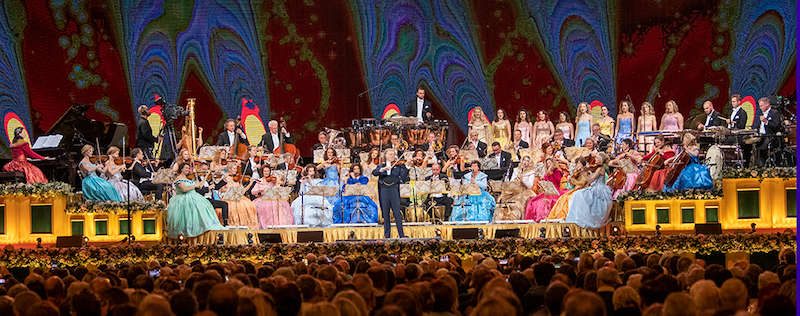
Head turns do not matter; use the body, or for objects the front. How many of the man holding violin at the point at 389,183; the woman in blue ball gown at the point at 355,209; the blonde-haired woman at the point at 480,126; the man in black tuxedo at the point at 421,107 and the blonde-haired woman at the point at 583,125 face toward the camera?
5

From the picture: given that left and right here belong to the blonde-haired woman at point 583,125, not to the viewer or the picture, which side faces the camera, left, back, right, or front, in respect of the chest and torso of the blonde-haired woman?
front

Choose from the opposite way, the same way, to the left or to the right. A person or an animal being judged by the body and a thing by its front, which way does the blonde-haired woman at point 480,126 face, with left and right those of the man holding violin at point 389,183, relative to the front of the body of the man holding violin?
the same way

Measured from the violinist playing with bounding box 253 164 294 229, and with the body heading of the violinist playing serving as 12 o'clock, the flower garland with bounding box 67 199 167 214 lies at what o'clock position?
The flower garland is roughly at 4 o'clock from the violinist playing.

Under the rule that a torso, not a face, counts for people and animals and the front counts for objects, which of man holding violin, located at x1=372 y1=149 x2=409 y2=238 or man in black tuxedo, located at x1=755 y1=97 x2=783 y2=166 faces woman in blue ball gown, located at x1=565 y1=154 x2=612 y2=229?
the man in black tuxedo

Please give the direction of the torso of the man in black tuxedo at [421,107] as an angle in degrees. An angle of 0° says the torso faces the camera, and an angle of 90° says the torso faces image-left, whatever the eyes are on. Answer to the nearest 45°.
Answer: approximately 0°

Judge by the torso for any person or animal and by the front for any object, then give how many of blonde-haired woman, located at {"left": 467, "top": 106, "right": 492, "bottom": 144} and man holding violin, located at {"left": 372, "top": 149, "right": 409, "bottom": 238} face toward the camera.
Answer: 2

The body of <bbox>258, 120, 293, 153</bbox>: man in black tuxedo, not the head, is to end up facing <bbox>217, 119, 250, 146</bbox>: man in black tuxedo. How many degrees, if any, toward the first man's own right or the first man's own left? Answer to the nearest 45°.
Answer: approximately 90° to the first man's own right

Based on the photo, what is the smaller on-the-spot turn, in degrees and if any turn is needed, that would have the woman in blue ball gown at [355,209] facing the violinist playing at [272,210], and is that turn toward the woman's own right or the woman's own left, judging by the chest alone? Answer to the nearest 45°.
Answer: approximately 90° to the woman's own right

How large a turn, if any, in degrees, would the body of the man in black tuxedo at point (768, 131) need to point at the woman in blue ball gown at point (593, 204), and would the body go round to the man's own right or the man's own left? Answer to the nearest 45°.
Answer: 0° — they already face them

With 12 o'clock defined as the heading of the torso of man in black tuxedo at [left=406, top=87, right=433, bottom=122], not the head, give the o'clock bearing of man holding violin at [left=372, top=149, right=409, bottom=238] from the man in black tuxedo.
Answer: The man holding violin is roughly at 12 o'clock from the man in black tuxedo.

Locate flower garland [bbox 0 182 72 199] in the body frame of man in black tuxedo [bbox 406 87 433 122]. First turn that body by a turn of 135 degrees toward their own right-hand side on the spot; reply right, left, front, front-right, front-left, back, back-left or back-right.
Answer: left

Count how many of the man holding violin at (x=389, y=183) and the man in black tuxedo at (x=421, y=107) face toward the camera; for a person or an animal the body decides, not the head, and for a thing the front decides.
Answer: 2

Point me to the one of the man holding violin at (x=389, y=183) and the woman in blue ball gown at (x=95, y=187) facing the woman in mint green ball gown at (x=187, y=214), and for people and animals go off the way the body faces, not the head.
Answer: the woman in blue ball gown at (x=95, y=187)

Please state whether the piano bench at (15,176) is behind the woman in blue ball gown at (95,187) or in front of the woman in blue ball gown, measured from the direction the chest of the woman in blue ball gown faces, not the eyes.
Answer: behind

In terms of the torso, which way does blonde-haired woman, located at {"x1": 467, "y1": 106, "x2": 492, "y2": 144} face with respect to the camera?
toward the camera

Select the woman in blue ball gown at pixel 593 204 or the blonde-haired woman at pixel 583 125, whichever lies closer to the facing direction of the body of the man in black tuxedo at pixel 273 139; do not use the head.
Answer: the woman in blue ball gown

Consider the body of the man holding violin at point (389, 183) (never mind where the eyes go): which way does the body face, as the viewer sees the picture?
toward the camera
